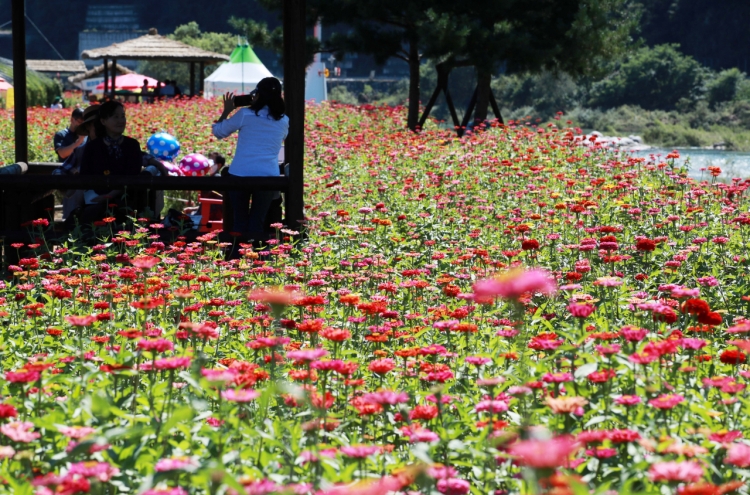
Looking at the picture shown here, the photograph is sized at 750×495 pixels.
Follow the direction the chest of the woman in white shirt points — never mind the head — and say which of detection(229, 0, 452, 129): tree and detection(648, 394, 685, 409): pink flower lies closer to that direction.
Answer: the tree

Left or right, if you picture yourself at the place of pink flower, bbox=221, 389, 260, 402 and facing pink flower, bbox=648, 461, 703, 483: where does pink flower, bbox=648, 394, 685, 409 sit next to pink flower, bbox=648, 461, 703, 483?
left

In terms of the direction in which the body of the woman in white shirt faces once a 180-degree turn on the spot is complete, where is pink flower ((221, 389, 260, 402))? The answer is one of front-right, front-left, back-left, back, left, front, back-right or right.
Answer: front-right

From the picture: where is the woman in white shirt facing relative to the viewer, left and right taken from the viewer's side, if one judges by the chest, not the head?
facing away from the viewer and to the left of the viewer

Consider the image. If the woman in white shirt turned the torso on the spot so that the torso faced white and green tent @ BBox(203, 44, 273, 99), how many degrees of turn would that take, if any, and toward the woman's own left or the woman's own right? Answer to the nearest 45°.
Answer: approximately 45° to the woman's own right

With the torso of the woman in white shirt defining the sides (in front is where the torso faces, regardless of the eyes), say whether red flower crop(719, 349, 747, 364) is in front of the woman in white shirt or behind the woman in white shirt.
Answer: behind

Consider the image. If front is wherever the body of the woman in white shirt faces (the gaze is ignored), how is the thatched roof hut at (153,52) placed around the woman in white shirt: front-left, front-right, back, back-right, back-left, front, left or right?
front-right

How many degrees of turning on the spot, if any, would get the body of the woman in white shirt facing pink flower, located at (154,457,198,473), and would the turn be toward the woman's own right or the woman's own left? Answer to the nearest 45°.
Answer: approximately 135° to the woman's own left

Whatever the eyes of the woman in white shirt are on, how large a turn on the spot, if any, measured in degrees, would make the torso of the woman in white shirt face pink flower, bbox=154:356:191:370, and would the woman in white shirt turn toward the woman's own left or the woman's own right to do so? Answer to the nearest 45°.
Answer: approximately 135° to the woman's own left

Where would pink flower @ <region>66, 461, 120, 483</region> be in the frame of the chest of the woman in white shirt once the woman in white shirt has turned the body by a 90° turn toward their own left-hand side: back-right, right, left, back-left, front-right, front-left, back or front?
front-left
